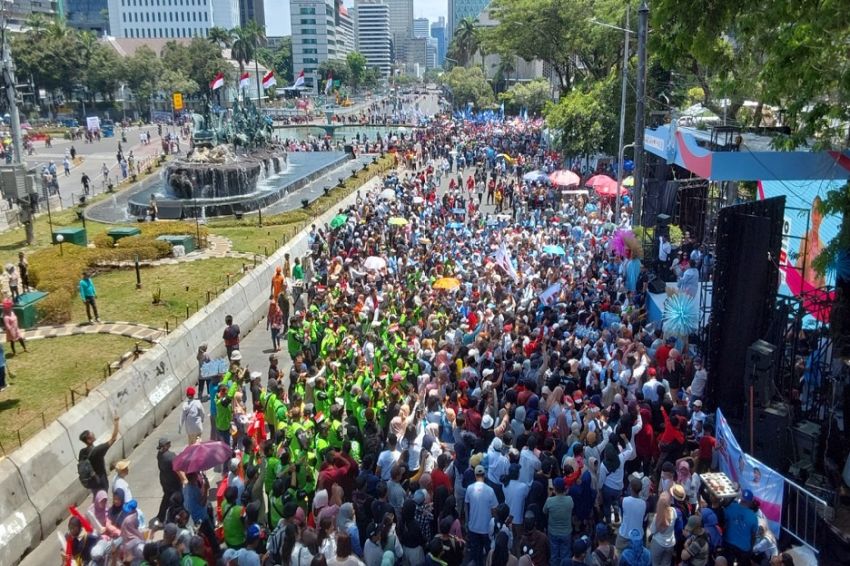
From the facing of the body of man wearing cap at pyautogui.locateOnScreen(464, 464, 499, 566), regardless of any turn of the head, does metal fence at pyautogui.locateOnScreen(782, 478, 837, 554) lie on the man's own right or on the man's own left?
on the man's own right

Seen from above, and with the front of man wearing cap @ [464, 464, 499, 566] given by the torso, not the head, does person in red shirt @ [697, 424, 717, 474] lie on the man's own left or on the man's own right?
on the man's own right

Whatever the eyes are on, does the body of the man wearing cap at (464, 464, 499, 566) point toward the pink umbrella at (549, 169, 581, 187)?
yes

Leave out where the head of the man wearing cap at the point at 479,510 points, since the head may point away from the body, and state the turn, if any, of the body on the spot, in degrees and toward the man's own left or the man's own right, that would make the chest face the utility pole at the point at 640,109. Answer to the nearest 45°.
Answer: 0° — they already face it

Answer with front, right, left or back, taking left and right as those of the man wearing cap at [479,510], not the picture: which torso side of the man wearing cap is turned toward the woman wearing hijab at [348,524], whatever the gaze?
left

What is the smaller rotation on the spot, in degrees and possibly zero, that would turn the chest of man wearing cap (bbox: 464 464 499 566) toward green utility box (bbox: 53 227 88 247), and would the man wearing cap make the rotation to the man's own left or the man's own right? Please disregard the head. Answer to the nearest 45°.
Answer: approximately 45° to the man's own left

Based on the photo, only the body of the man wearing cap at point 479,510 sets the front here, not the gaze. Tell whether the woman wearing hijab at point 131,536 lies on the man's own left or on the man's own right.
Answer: on the man's own left

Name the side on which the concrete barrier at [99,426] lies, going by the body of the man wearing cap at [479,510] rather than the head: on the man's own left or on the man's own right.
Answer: on the man's own left

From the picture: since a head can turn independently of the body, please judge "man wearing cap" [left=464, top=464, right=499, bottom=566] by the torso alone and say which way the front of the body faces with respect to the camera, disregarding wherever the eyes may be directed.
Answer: away from the camera

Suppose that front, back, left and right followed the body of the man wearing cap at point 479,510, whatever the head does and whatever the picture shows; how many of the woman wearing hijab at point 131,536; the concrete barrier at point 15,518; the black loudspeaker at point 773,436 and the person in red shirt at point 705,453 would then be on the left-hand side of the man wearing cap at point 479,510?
2

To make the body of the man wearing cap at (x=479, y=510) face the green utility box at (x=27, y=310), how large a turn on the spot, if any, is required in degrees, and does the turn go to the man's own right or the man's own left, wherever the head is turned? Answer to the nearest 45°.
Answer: approximately 45° to the man's own left

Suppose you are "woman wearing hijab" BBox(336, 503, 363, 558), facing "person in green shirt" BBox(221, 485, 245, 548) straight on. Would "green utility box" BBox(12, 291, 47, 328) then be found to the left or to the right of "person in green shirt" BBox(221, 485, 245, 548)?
right
